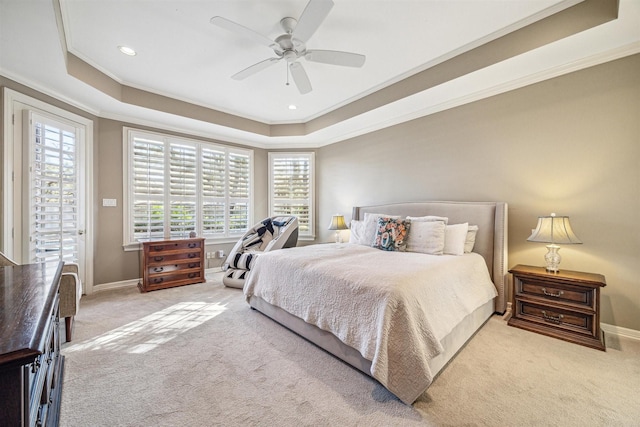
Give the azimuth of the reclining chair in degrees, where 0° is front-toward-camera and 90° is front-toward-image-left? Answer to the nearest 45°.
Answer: approximately 45°

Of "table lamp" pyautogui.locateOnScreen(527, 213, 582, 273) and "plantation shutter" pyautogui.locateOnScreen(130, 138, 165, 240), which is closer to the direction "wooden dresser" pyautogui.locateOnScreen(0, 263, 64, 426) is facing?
the table lamp

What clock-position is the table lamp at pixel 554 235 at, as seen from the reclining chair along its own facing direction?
The table lamp is roughly at 9 o'clock from the reclining chair.

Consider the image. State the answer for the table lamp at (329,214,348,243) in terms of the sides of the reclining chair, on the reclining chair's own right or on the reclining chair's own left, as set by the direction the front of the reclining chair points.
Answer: on the reclining chair's own left

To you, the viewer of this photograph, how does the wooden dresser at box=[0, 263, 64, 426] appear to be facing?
facing to the right of the viewer

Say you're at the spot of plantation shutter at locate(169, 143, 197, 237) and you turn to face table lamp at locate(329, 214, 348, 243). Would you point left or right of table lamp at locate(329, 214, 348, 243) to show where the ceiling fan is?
right
